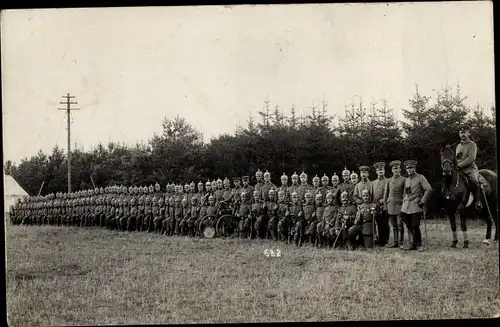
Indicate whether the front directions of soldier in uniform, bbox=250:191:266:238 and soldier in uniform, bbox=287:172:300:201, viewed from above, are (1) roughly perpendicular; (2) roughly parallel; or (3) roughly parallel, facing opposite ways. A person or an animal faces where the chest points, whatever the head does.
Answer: roughly parallel

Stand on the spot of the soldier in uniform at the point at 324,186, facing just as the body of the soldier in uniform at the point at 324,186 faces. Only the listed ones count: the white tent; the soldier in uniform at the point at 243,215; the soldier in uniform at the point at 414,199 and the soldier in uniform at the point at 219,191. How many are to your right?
3

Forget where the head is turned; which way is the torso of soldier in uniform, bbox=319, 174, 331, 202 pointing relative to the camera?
toward the camera

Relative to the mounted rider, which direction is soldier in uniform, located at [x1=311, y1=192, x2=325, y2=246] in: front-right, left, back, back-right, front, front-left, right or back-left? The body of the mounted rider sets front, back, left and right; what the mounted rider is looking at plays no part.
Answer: front-right

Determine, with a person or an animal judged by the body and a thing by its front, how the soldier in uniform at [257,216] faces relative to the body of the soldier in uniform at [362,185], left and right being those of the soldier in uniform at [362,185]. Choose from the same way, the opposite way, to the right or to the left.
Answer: the same way

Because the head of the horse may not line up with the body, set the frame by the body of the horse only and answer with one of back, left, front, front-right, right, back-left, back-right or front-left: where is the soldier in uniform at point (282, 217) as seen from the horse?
front-right

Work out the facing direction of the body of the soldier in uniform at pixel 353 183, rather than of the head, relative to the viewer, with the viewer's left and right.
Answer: facing the viewer

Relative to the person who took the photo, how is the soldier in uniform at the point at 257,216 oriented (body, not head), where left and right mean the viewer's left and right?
facing the viewer and to the left of the viewer

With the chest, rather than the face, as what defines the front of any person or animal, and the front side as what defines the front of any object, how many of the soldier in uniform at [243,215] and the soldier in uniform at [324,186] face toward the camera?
2

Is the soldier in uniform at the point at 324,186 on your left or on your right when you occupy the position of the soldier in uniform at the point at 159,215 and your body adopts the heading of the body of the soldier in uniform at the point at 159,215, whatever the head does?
on your left
